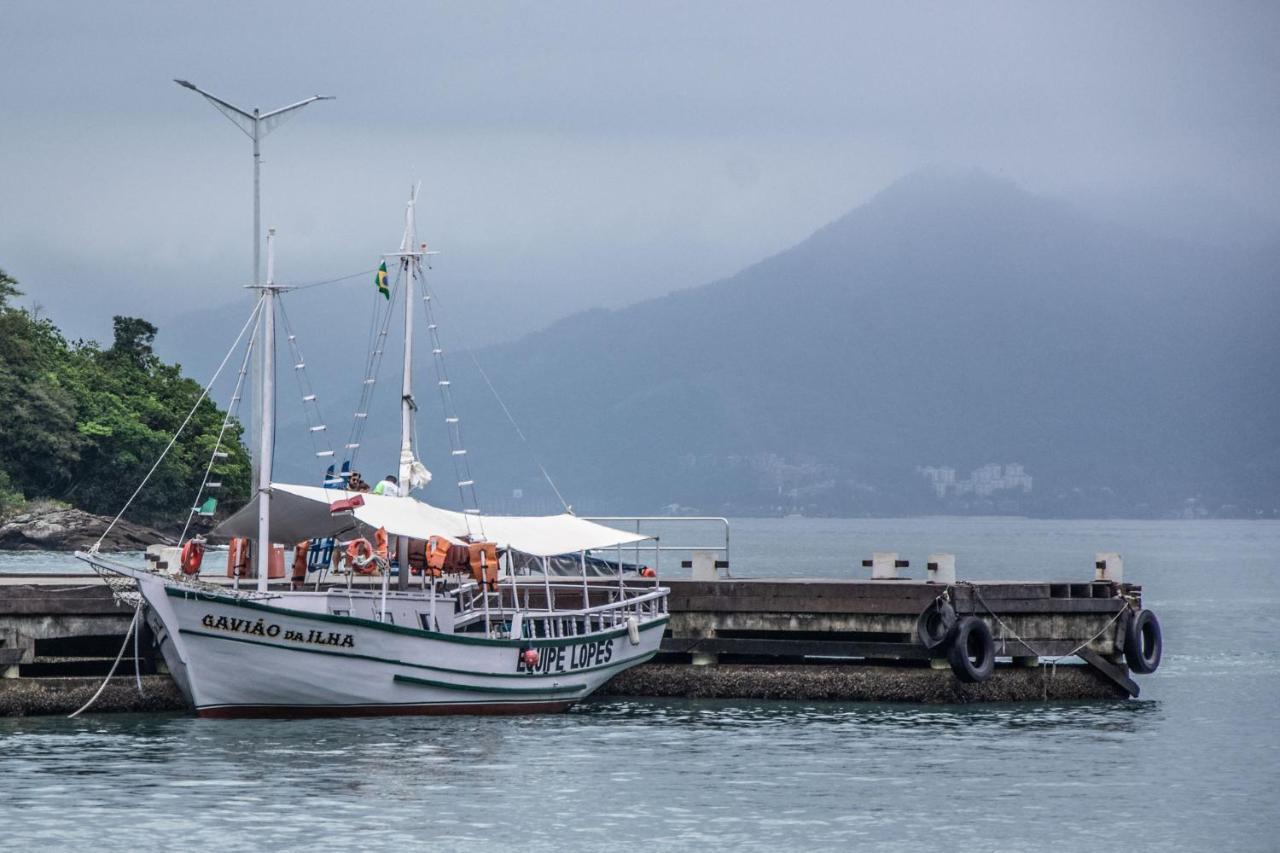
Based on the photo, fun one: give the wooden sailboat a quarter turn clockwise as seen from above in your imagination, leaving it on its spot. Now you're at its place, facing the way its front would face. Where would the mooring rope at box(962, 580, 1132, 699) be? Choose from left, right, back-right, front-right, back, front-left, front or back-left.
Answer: back-right
